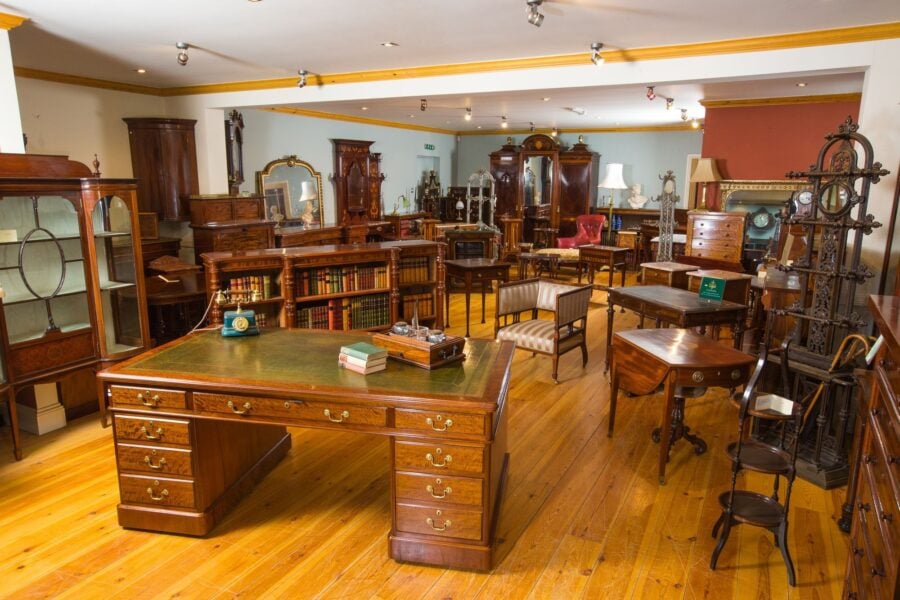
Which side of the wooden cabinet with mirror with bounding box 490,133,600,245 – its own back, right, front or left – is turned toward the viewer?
front

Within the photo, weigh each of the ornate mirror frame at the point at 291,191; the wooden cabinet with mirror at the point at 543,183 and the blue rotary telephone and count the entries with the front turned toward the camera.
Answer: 3

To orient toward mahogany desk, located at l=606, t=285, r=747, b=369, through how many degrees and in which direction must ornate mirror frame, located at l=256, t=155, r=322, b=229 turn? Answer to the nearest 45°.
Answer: approximately 45° to its left

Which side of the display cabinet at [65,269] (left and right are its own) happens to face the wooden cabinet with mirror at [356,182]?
left

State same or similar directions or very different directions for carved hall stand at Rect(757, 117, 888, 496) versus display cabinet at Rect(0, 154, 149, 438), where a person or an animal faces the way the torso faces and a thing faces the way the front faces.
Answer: very different directions

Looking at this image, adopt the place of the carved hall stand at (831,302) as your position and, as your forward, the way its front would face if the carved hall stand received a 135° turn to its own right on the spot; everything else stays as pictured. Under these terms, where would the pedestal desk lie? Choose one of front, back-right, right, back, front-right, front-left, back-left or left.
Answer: back-left

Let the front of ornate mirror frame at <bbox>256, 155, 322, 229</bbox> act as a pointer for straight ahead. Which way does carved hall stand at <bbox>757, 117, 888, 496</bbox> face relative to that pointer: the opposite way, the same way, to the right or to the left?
to the right

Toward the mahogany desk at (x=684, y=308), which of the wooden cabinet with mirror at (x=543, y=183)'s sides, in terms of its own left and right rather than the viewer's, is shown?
front

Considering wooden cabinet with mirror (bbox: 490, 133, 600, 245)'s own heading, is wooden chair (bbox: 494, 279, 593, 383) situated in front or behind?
in front

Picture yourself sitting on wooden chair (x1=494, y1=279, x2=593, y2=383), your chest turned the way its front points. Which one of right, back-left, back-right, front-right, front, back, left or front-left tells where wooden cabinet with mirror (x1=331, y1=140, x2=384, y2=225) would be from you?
right

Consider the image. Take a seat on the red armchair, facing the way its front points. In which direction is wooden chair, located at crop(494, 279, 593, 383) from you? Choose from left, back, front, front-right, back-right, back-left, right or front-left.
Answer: front-left

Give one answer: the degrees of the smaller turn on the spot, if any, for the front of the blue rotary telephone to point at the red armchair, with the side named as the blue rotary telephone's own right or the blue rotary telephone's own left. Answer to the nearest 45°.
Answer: approximately 135° to the blue rotary telephone's own left

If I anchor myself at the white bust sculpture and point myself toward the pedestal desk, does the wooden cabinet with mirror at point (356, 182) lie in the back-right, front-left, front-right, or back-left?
front-right

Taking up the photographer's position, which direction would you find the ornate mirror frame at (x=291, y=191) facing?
facing the viewer

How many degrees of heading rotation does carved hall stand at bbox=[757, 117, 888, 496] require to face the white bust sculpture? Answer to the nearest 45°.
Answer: approximately 90° to its right

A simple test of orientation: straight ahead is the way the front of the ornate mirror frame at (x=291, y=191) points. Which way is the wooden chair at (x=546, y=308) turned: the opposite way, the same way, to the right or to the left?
to the right

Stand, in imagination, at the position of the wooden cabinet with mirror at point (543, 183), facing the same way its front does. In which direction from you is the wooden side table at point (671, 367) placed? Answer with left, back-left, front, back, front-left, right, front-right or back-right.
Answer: front

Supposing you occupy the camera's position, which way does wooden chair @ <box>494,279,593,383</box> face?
facing the viewer and to the left of the viewer

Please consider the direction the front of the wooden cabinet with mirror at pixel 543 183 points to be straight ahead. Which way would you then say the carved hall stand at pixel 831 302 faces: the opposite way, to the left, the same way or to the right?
to the right
